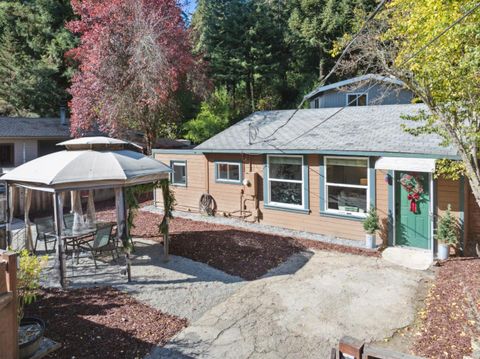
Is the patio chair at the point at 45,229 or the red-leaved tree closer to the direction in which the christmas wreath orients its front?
the patio chair

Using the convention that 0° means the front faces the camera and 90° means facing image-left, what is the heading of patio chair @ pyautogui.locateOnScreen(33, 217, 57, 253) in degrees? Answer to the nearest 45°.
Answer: approximately 315°

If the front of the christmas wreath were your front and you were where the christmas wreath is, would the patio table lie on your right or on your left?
on your right

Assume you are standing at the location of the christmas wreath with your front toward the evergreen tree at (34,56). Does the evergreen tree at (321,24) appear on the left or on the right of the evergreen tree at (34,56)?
right

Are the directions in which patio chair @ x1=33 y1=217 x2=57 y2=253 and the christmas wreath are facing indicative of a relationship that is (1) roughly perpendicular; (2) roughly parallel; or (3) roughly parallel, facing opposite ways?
roughly perpendicular

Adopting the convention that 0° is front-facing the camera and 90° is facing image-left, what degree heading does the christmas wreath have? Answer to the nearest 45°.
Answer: approximately 0°

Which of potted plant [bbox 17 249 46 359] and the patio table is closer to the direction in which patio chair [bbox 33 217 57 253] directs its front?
the patio table
